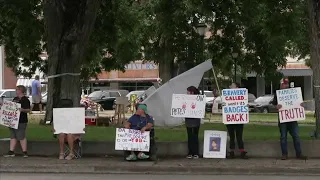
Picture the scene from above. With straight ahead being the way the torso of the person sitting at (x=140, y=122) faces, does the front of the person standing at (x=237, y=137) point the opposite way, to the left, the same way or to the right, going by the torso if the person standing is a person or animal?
the same way

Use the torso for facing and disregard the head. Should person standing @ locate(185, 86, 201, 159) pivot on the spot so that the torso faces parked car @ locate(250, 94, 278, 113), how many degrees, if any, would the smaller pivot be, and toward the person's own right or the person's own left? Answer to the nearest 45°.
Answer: approximately 180°

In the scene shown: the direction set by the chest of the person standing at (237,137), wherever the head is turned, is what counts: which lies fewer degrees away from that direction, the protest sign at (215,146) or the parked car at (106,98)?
the protest sign

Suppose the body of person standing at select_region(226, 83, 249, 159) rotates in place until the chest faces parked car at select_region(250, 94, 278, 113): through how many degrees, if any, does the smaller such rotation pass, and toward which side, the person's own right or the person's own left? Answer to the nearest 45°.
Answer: approximately 180°

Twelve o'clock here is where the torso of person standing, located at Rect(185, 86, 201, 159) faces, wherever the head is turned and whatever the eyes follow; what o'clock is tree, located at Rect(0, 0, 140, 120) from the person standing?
The tree is roughly at 5 o'clock from the person standing.

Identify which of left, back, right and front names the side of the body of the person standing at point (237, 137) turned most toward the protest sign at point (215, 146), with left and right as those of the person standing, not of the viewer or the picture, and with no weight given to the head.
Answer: right

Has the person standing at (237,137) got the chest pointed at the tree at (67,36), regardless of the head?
no

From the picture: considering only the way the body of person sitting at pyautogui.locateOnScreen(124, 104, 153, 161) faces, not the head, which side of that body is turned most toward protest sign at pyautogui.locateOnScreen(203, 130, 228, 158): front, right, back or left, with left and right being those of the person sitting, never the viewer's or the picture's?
left

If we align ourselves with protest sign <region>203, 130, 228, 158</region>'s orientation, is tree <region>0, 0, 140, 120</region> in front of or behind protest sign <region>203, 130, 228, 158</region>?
behind

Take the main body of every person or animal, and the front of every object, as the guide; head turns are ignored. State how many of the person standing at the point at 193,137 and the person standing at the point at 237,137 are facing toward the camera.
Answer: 2

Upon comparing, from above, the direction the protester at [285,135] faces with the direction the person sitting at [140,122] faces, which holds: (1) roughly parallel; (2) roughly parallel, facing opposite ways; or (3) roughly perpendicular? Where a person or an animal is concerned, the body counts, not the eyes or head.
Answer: roughly parallel

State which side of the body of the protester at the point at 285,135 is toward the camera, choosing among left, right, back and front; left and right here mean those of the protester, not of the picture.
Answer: front

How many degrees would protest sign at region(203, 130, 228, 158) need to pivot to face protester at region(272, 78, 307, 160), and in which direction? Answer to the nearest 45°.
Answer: approximately 90° to its left

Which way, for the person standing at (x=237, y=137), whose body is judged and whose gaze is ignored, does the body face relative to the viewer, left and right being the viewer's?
facing the viewer

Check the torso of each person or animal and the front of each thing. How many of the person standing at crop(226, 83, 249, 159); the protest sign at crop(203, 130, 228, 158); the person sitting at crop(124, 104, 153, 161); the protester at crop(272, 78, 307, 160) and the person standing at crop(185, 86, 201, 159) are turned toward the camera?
5

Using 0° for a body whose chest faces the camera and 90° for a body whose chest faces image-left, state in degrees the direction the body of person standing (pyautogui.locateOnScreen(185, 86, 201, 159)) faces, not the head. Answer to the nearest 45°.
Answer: approximately 0°

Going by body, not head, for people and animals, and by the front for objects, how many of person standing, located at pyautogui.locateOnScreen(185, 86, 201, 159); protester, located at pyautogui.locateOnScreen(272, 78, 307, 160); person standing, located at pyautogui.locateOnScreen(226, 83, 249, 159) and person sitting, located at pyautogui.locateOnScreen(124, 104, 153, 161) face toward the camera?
4
